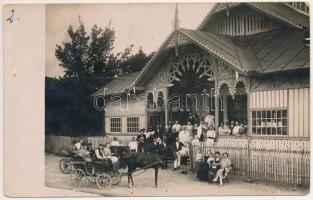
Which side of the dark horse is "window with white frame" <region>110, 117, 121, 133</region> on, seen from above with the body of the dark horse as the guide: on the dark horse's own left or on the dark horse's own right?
on the dark horse's own left

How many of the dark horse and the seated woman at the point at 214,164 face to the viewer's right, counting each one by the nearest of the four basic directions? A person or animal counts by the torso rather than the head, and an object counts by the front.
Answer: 1

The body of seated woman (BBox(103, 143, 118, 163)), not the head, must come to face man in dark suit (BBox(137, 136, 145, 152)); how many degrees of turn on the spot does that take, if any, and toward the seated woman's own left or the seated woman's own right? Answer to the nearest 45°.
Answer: approximately 90° to the seated woman's own left

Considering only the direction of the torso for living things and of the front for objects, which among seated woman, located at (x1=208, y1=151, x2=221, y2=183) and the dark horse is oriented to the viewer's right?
the dark horse

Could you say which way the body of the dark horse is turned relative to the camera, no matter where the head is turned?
to the viewer's right

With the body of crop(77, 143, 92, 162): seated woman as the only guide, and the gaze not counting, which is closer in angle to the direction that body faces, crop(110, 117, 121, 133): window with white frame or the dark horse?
the dark horse

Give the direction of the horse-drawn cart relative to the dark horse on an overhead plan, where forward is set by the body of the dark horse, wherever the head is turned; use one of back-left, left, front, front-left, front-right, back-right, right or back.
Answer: back

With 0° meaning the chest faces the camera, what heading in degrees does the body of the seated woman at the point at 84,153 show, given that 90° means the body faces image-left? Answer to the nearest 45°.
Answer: approximately 315°
